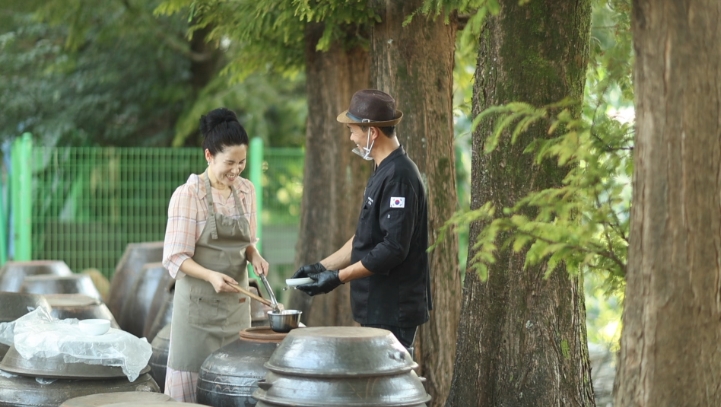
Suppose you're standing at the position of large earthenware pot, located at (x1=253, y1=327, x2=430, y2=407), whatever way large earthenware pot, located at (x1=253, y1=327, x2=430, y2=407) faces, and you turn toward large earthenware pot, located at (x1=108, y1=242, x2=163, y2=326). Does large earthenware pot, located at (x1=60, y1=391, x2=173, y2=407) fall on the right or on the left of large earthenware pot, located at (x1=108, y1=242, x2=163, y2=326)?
left

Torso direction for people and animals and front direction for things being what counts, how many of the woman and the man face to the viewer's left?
1

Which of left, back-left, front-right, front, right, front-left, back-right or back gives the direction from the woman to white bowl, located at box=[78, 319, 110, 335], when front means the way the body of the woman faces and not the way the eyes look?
back-right

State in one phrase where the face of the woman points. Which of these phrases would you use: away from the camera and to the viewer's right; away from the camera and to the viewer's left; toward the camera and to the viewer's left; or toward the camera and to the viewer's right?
toward the camera and to the viewer's right

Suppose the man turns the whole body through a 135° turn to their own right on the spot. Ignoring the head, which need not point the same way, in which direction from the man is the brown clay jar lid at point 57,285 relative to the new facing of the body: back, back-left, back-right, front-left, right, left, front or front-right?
left

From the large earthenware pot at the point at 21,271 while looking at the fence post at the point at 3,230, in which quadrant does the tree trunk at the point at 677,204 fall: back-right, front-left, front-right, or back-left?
back-right

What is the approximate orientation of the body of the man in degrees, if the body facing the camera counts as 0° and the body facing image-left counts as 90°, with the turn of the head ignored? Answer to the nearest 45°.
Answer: approximately 90°

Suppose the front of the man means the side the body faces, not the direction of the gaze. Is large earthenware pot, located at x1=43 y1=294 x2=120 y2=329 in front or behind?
in front

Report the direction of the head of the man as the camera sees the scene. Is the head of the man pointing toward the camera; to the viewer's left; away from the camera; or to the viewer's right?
to the viewer's left

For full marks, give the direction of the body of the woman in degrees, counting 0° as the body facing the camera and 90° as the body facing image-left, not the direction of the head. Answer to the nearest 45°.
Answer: approximately 315°

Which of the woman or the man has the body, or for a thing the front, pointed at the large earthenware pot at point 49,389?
the man

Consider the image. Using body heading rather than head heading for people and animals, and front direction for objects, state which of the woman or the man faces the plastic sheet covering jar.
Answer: the man
